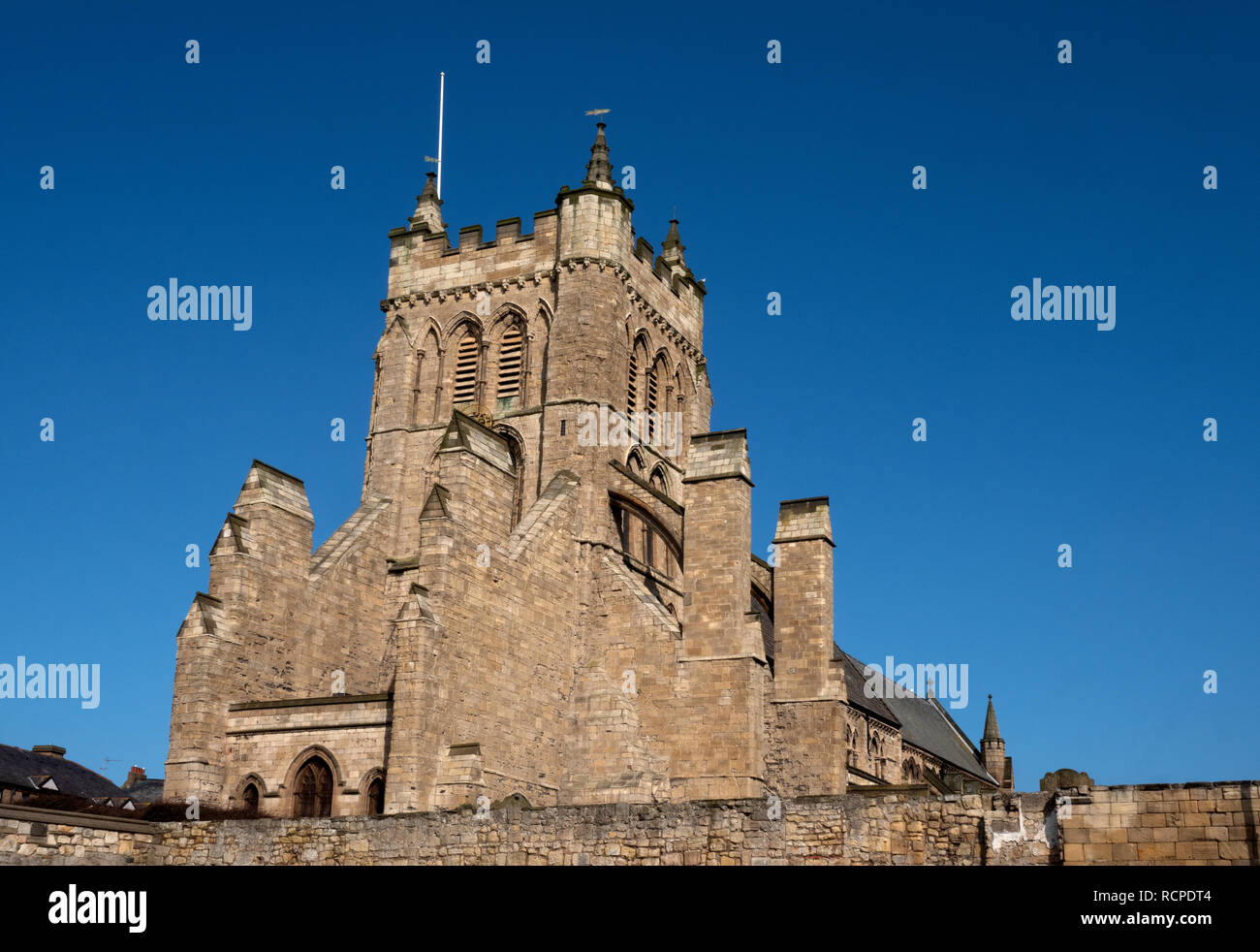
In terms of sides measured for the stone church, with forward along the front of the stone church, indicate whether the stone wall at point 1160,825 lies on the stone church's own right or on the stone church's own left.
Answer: on the stone church's own left

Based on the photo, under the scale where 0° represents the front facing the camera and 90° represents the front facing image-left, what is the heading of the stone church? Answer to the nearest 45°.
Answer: approximately 45°

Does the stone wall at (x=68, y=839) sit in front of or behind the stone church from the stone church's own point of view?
in front
